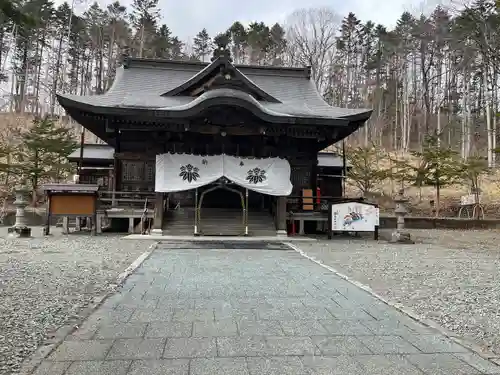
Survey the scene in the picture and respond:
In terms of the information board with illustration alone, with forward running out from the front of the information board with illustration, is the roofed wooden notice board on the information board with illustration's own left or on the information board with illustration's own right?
on the information board with illustration's own right

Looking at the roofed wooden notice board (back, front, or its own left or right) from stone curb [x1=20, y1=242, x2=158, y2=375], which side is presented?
front

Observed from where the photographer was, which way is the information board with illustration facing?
facing the viewer

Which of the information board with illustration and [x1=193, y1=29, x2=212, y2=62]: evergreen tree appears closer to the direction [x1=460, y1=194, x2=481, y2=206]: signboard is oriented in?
the information board with illustration

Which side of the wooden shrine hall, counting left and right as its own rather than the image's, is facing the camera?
front

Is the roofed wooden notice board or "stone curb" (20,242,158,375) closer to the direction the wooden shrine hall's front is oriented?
the stone curb

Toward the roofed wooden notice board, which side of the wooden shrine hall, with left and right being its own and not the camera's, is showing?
right

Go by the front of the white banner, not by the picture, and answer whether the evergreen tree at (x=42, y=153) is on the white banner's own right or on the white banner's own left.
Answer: on the white banner's own right

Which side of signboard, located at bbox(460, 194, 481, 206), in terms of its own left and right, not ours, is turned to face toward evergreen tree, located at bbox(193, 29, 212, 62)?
right

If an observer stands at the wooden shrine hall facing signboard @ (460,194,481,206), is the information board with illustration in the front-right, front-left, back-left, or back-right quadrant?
front-right

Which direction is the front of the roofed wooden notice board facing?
toward the camera

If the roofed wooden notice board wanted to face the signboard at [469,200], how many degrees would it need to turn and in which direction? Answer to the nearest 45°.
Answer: approximately 90° to its left

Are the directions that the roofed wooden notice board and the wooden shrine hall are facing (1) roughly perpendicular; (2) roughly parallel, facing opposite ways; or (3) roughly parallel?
roughly parallel

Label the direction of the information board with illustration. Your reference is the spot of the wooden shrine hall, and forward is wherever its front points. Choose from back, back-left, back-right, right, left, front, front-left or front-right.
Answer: left

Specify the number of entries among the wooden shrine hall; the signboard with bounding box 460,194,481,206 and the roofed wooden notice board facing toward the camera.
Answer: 3
